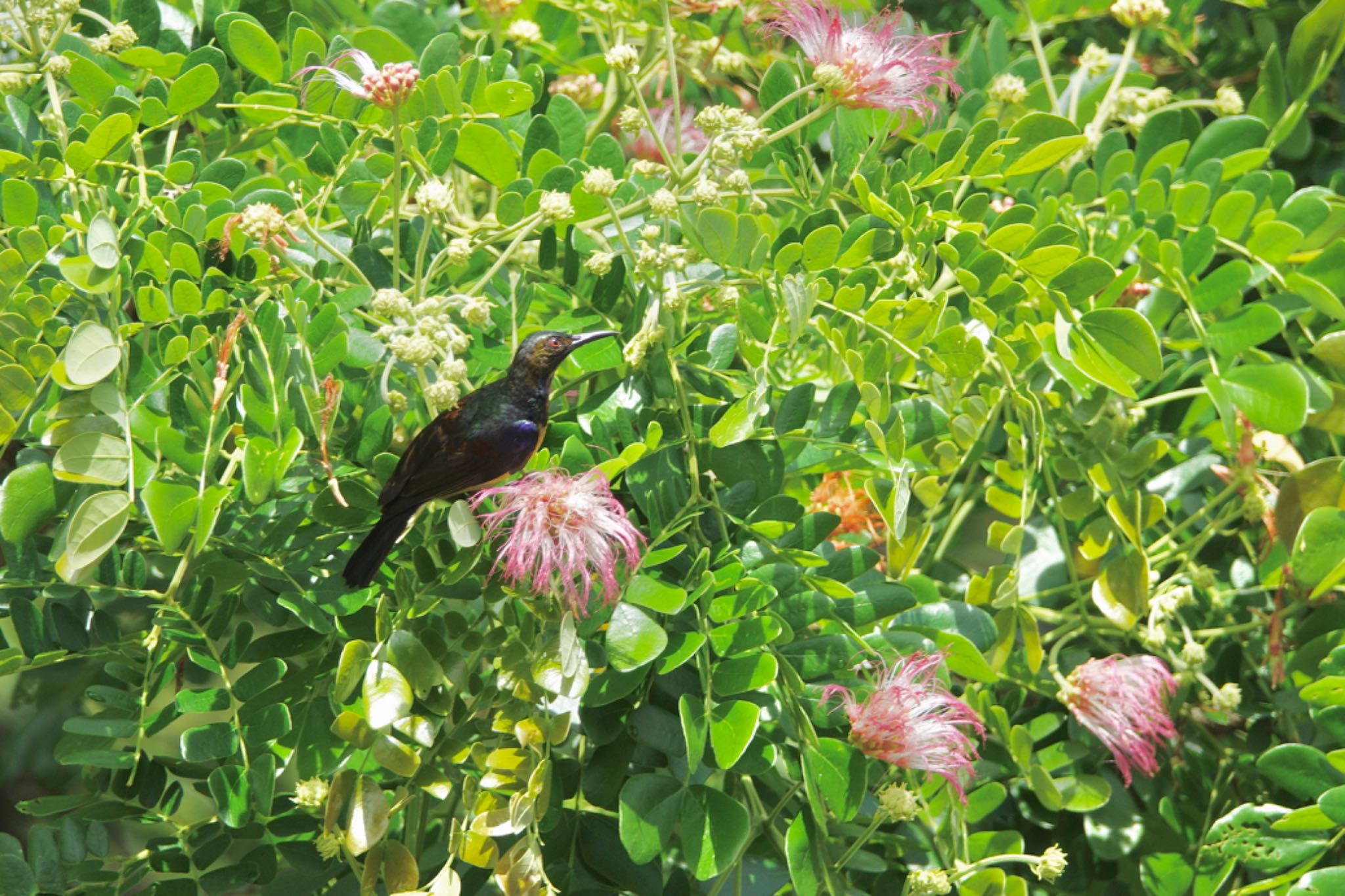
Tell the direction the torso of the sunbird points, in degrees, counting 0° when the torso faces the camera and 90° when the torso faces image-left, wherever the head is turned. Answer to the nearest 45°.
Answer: approximately 270°
